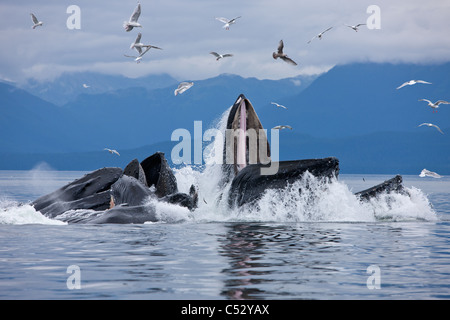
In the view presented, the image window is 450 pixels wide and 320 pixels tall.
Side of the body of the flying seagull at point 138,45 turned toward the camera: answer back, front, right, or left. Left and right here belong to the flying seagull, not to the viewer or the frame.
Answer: left
